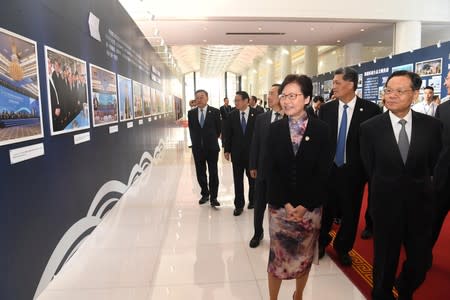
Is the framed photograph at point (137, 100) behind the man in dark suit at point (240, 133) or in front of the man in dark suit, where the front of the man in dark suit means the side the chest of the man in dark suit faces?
behind

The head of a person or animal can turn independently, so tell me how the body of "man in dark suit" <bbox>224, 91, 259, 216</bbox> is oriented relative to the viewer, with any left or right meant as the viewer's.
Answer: facing the viewer

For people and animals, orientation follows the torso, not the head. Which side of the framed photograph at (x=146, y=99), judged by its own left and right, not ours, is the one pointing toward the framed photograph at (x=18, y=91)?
right

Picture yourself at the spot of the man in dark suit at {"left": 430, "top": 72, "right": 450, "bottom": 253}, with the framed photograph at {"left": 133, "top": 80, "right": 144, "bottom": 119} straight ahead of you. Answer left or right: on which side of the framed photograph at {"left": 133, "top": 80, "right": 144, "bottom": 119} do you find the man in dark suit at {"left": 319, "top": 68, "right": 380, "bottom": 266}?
left

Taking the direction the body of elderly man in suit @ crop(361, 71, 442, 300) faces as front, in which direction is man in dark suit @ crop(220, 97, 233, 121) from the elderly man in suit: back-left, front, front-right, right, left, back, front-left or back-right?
back-right

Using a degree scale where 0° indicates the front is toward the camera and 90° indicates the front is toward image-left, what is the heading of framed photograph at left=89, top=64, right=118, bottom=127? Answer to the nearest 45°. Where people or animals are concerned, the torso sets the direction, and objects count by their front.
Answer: approximately 315°

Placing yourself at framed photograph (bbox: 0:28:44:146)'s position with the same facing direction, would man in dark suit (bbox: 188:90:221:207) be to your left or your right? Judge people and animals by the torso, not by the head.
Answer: on your left

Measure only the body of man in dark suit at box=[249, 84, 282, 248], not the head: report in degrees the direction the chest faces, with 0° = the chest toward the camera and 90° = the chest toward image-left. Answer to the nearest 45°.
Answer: approximately 0°

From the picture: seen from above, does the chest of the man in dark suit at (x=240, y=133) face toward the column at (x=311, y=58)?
no

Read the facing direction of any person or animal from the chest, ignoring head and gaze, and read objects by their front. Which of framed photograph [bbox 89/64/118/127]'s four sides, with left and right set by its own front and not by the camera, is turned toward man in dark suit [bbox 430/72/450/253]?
front

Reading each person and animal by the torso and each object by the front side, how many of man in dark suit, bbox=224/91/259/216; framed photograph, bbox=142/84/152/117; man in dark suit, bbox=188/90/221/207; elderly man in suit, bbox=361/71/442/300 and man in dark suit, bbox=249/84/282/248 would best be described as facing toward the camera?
4

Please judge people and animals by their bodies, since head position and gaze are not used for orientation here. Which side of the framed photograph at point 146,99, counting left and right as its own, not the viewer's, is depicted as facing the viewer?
right

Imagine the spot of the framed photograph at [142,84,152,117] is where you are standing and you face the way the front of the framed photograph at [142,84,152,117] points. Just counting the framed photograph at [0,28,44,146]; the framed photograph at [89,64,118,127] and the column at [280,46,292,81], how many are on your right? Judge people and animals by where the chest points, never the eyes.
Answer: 2

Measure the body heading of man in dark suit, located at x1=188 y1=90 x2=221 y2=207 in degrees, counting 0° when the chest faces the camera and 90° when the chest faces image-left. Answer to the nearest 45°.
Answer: approximately 0°

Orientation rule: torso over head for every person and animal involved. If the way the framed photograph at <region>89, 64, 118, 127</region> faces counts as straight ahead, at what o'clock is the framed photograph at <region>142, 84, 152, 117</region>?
the framed photograph at <region>142, 84, 152, 117</region> is roughly at 8 o'clock from the framed photograph at <region>89, 64, 118, 127</region>.

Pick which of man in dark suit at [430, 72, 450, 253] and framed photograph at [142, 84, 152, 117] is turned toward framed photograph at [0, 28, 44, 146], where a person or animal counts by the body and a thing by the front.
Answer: the man in dark suit

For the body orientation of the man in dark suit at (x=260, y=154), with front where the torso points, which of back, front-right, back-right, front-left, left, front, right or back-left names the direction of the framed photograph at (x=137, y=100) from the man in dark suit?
back-right

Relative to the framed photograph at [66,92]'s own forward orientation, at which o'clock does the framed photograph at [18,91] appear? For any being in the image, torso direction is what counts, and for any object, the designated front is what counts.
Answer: the framed photograph at [18,91] is roughly at 2 o'clock from the framed photograph at [66,92].

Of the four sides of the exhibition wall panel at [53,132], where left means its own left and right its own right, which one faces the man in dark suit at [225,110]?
left

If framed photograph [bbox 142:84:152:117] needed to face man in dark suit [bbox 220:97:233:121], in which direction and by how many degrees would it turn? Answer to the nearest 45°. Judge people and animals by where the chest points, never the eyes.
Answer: approximately 45° to its left

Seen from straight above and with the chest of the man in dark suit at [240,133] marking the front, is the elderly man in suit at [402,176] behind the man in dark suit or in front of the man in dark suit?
in front

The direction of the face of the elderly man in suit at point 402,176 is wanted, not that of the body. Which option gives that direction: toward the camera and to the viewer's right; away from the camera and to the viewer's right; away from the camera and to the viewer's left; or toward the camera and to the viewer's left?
toward the camera and to the viewer's left

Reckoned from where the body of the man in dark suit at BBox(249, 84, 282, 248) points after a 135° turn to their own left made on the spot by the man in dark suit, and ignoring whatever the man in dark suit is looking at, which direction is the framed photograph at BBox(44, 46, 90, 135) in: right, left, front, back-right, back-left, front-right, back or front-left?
back-left

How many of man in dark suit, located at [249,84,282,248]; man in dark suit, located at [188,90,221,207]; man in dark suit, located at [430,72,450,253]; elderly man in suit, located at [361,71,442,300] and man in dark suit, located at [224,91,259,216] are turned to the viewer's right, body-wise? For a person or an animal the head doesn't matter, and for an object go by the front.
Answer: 0
